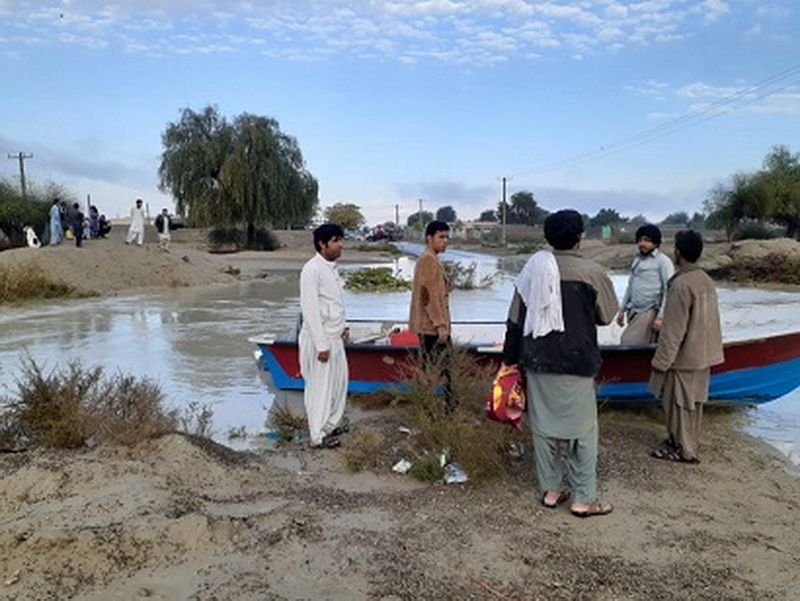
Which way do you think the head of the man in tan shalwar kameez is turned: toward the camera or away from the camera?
away from the camera

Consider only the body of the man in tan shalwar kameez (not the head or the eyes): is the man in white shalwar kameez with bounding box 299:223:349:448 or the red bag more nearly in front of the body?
the man in white shalwar kameez

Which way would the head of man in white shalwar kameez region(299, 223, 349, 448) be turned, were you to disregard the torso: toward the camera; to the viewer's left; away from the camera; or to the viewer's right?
to the viewer's right

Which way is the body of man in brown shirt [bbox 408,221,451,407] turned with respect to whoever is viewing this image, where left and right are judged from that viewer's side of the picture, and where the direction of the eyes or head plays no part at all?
facing to the right of the viewer

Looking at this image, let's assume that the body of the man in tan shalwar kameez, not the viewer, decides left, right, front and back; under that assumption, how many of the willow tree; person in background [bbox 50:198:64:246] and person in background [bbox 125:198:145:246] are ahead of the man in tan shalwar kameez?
3

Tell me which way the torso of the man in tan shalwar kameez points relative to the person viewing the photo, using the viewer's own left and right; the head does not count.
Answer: facing away from the viewer and to the left of the viewer

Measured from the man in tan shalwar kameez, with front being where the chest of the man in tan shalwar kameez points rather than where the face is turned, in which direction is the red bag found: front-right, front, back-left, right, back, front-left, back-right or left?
left

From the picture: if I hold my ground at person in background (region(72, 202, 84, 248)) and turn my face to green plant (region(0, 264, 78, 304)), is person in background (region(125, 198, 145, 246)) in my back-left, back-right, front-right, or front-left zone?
back-left

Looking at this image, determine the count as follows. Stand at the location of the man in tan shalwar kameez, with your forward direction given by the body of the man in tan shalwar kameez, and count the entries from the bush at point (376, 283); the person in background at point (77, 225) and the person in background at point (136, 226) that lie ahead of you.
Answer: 3

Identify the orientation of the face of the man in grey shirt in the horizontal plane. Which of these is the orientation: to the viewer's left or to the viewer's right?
to the viewer's left

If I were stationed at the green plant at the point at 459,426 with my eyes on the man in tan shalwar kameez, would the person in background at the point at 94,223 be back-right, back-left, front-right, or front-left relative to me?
back-left

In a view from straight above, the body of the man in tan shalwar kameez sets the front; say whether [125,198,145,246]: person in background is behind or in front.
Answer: in front

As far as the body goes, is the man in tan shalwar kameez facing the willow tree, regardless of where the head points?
yes
